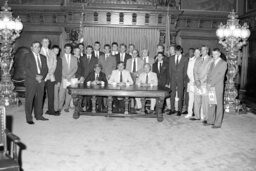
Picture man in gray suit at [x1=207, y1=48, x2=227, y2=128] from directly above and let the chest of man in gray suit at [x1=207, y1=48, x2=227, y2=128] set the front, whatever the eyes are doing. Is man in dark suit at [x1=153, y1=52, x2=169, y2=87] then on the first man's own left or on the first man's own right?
on the first man's own right

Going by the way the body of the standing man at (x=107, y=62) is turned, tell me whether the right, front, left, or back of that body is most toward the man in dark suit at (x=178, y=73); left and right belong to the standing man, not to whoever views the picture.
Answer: left

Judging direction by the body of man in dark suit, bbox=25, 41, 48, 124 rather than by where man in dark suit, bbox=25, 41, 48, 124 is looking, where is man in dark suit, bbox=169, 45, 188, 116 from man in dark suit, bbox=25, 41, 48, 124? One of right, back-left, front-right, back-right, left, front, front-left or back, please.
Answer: front-left

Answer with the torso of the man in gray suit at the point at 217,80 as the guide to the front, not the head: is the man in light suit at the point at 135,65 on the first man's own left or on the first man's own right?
on the first man's own right

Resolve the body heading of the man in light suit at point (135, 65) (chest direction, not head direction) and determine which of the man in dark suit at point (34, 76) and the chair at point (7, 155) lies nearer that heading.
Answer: the chair

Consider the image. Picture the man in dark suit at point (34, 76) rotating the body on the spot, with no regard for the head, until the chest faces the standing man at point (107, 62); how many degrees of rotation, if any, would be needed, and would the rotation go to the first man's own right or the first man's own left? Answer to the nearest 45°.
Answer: approximately 90° to the first man's own left

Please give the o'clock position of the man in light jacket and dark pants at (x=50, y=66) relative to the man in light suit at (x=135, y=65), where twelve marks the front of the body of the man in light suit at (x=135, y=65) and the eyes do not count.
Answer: the man in light jacket and dark pants at (x=50, y=66) is roughly at 2 o'clock from the man in light suit at (x=135, y=65).

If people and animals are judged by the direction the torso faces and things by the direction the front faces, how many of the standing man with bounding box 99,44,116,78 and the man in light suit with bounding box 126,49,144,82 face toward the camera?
2

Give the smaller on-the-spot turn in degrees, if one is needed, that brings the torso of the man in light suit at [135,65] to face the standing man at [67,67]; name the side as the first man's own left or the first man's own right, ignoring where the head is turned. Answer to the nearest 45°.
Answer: approximately 90° to the first man's own right

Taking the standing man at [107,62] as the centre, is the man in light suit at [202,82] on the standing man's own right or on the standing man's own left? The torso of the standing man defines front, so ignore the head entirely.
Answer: on the standing man's own left

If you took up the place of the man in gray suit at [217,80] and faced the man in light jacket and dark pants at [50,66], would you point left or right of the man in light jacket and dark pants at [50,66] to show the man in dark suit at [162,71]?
right
